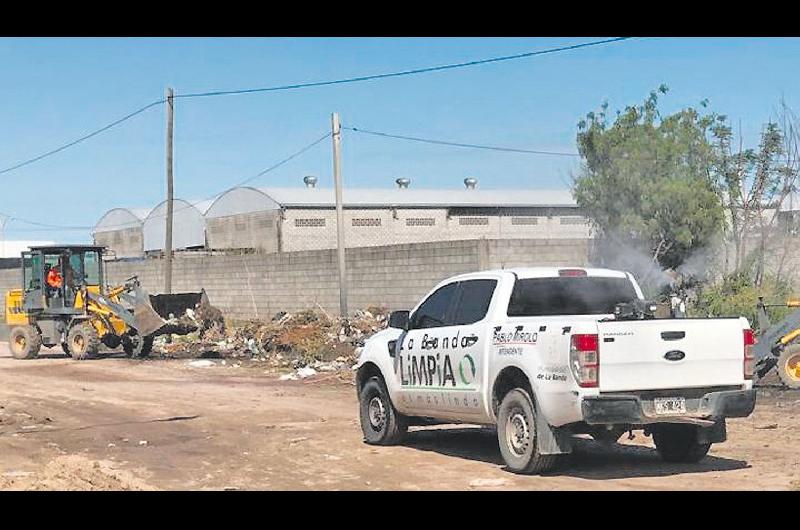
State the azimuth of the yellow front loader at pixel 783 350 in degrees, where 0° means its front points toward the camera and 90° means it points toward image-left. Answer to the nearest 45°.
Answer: approximately 90°

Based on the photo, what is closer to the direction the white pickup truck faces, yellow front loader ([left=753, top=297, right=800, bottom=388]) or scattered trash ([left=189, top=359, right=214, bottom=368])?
the scattered trash

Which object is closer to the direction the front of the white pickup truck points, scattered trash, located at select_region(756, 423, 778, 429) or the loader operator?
the loader operator

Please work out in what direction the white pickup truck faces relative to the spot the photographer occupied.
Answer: facing away from the viewer and to the left of the viewer

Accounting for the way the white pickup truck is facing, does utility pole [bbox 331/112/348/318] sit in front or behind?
in front

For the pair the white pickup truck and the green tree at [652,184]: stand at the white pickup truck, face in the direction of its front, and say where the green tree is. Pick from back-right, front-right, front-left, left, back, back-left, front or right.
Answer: front-right

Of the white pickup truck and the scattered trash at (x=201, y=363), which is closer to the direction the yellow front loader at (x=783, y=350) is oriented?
the scattered trash

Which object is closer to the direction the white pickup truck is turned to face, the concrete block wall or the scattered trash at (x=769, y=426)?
the concrete block wall

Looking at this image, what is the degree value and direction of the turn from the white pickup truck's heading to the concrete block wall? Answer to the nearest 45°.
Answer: approximately 45° to its right

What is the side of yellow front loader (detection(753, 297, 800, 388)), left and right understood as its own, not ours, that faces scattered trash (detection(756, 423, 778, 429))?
left
